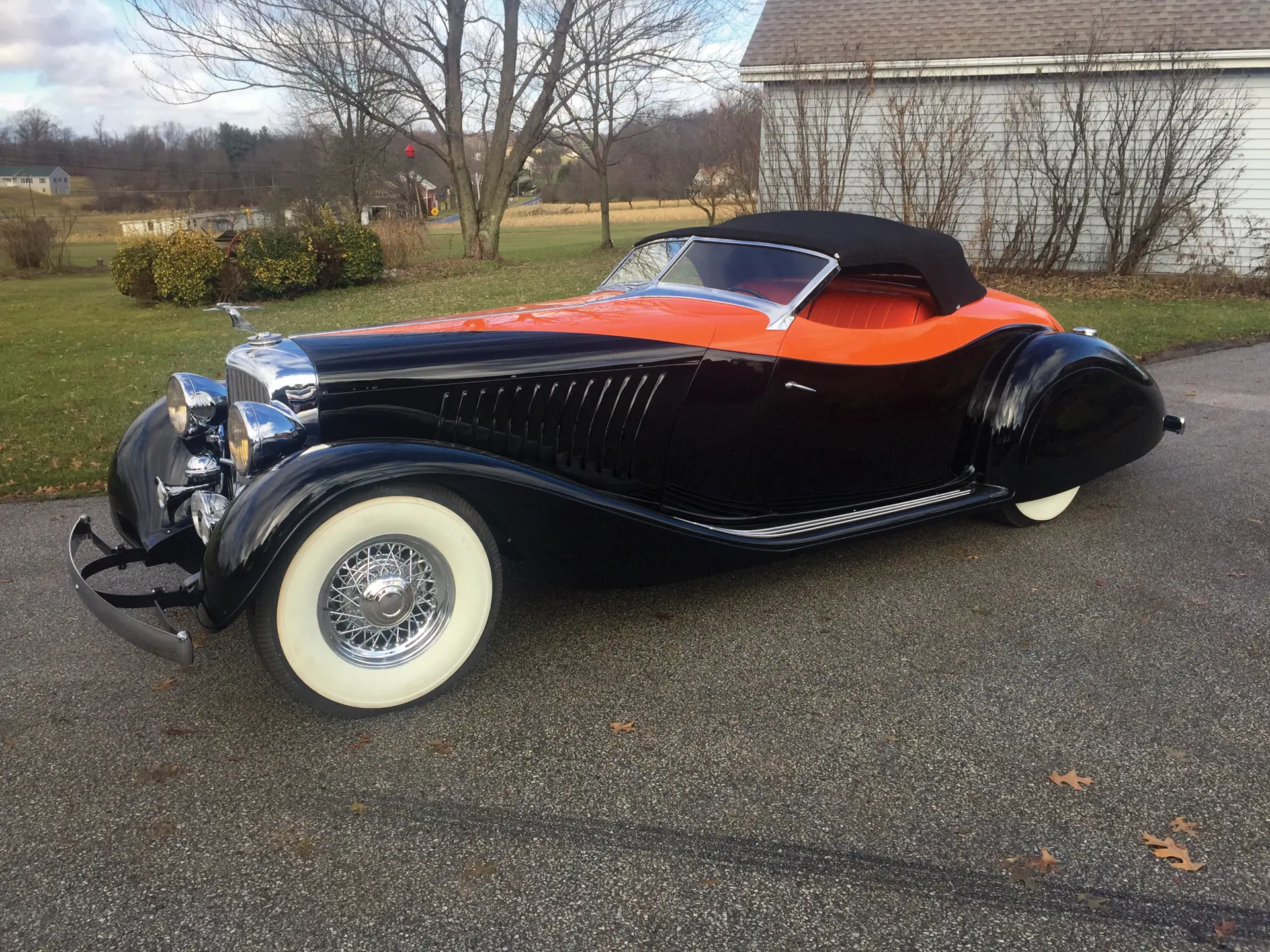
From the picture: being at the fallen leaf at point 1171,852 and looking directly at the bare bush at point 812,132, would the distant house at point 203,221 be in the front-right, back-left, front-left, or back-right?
front-left

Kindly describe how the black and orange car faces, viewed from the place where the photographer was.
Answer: facing the viewer and to the left of the viewer

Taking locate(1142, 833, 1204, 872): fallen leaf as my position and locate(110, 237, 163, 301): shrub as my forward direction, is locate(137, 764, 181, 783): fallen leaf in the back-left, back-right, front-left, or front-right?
front-left

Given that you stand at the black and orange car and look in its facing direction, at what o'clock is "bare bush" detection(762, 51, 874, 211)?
The bare bush is roughly at 5 o'clock from the black and orange car.

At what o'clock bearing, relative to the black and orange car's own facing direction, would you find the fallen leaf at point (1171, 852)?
The fallen leaf is roughly at 9 o'clock from the black and orange car.

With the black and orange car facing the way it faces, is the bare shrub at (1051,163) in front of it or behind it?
behind

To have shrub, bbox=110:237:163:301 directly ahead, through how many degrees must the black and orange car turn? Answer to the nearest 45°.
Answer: approximately 90° to its right

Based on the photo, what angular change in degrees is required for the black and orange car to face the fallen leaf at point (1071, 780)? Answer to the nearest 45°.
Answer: approximately 90° to its left

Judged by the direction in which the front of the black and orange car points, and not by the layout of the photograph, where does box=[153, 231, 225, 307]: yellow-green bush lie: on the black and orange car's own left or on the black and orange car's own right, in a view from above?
on the black and orange car's own right

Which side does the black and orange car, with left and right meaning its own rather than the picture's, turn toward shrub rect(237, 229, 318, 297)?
right

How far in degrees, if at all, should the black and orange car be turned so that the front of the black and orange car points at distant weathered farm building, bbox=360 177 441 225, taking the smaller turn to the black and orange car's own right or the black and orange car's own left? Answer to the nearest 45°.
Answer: approximately 135° to the black and orange car's own right

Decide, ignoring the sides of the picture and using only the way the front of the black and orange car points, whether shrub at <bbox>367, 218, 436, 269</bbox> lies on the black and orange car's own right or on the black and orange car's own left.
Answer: on the black and orange car's own right

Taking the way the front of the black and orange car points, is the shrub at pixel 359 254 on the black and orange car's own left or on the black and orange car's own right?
on the black and orange car's own right

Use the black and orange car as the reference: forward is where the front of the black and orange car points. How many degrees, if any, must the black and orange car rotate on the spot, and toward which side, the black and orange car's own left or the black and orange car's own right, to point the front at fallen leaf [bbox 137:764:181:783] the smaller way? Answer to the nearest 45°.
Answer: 0° — it already faces it

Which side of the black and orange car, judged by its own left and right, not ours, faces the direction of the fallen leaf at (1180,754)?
left

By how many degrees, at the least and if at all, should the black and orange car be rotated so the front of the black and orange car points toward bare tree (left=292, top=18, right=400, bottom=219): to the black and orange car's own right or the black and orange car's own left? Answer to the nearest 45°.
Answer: approximately 135° to the black and orange car's own right

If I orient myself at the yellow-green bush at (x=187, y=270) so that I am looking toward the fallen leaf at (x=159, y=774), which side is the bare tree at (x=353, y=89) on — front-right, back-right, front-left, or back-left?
back-left
